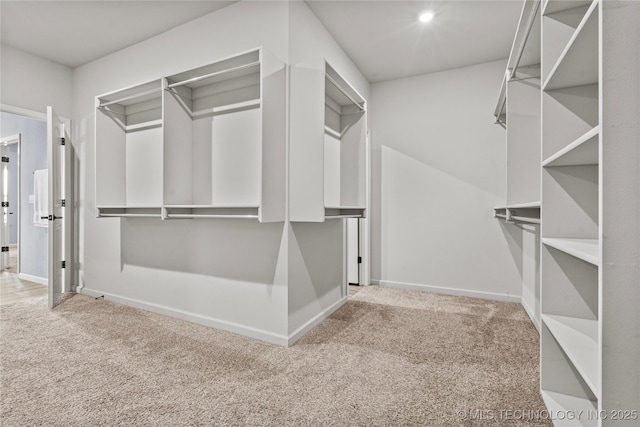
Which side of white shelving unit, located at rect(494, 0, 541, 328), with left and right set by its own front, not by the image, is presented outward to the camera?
left

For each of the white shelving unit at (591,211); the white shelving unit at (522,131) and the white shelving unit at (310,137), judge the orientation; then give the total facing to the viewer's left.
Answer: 2

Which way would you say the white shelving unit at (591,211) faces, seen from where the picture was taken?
facing to the left of the viewer

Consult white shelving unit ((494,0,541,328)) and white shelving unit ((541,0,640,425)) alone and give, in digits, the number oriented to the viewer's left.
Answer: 2

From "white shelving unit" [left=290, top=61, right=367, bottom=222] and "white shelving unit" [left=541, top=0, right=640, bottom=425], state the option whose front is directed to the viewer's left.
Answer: "white shelving unit" [left=541, top=0, right=640, bottom=425]

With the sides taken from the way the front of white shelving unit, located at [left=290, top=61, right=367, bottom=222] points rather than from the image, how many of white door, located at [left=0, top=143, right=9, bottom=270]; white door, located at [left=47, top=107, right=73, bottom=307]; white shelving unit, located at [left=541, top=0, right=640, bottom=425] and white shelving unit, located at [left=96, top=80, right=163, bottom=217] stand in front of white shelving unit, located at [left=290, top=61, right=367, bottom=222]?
1

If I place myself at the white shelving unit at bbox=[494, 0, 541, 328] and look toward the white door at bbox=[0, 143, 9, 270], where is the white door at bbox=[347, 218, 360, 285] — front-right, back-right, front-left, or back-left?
front-right

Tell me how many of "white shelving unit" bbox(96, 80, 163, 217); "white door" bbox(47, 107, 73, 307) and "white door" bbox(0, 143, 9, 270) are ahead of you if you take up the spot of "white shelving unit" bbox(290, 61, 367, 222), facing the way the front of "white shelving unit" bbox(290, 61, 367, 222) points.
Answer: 0

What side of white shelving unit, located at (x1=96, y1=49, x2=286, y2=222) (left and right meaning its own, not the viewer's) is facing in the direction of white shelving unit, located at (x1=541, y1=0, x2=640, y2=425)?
left

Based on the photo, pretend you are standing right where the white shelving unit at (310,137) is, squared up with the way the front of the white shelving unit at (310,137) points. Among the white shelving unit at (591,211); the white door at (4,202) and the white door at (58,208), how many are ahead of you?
1

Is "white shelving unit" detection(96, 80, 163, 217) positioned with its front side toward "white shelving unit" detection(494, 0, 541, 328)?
no

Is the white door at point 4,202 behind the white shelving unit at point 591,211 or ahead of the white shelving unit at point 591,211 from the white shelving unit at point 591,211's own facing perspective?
ahead

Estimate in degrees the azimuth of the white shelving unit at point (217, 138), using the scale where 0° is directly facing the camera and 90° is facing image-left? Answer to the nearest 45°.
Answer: approximately 45°

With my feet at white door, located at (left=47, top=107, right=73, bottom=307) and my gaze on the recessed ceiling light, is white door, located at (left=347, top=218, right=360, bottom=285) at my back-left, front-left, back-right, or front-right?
front-left
